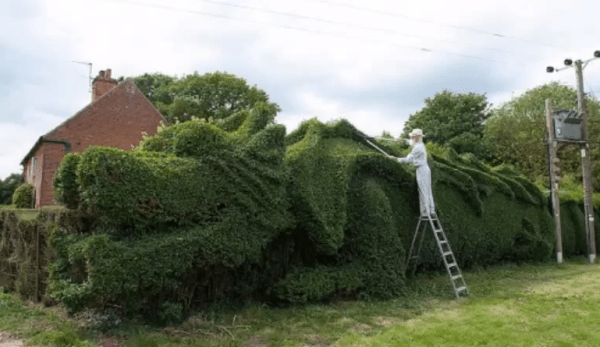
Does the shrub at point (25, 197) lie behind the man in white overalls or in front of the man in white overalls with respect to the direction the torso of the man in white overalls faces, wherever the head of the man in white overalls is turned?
in front

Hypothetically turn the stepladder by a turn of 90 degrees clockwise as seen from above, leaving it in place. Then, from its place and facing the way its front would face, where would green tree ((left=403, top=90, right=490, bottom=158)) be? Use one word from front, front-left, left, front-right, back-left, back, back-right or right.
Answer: back-right

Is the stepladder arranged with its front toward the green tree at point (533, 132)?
no

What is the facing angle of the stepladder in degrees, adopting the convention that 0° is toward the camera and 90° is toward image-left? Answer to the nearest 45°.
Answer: approximately 315°

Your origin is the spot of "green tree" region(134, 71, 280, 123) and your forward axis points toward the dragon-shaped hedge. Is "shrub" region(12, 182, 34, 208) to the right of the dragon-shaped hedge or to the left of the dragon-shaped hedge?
right

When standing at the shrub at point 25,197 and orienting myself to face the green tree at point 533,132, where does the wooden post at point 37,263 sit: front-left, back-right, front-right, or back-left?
front-right

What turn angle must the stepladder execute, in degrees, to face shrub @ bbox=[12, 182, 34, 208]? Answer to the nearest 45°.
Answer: approximately 180°

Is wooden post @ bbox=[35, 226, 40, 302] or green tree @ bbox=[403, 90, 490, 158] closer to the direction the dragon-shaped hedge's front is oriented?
the wooden post

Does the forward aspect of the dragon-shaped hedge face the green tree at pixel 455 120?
no

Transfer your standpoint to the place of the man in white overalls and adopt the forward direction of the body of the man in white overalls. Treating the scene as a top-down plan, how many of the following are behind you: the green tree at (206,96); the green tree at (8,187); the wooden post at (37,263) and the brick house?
0

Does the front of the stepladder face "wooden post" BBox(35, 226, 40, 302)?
no

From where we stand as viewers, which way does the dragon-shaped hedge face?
facing the viewer and to the left of the viewer

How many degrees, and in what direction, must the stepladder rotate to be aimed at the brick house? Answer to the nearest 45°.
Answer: approximately 180°

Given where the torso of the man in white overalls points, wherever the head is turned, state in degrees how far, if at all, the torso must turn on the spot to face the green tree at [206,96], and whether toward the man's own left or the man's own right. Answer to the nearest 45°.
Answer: approximately 45° to the man's own right

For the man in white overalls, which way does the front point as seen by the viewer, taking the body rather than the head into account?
to the viewer's left

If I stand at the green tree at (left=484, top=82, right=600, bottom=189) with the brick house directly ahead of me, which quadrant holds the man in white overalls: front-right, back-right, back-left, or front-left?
front-left
